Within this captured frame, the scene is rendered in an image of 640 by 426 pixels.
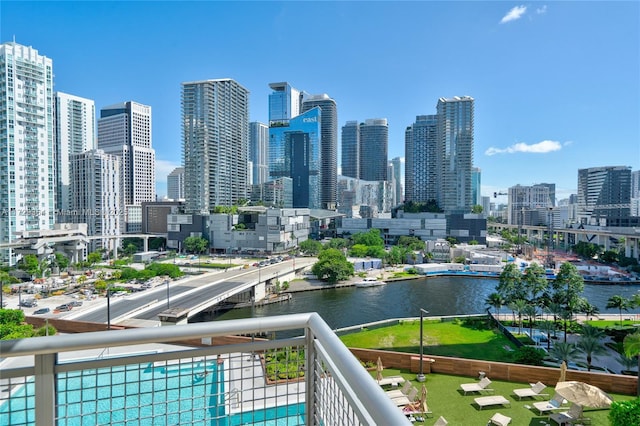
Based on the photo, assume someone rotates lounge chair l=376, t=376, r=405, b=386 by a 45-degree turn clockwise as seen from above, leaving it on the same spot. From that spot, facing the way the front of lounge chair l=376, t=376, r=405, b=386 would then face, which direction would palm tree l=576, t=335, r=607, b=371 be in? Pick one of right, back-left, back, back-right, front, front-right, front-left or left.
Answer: right

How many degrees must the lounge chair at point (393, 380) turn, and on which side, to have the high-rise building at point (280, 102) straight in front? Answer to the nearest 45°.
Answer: approximately 90° to its right

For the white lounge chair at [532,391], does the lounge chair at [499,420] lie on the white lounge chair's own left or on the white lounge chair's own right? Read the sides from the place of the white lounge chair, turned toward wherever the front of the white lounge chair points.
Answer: on the white lounge chair's own left

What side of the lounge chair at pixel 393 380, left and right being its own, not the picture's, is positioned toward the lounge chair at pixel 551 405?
back

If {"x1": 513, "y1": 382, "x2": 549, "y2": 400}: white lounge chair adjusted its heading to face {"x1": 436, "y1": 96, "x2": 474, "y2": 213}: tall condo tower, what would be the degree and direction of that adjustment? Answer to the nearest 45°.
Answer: approximately 90° to its right

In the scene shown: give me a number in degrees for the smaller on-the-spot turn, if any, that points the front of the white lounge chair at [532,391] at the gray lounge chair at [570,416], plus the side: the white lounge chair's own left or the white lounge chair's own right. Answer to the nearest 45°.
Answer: approximately 135° to the white lounge chair's own left

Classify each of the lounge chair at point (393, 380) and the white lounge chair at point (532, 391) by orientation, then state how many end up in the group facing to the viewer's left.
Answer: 2

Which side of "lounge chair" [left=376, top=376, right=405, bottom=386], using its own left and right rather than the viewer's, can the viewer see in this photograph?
left

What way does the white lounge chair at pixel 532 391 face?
to the viewer's left

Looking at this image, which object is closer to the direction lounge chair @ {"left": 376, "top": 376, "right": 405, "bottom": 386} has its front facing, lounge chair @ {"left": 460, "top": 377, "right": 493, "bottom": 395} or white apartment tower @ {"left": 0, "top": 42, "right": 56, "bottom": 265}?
the white apartment tower

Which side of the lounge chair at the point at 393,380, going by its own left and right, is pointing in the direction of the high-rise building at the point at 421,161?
right

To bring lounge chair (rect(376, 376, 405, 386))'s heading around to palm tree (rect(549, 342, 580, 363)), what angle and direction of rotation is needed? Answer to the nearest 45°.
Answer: approximately 135° to its right
